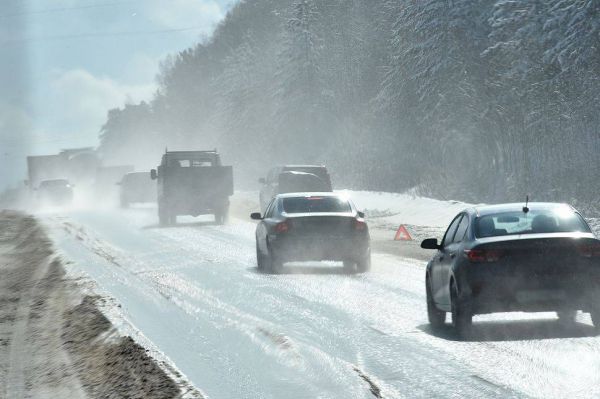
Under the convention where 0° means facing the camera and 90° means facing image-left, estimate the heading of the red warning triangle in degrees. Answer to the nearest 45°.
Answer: approximately 0°

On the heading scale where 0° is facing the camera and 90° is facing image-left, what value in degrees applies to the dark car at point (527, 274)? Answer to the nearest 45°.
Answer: approximately 180°

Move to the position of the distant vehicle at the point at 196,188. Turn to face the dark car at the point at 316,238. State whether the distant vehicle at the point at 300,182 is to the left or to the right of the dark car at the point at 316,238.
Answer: left

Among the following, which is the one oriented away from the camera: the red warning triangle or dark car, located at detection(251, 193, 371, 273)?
the dark car

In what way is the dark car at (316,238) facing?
away from the camera

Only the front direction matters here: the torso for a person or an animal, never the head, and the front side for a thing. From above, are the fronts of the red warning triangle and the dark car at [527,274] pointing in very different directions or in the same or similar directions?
very different directions
